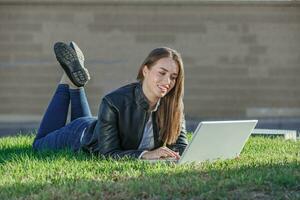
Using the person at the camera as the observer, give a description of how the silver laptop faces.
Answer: facing away from the viewer and to the left of the viewer
